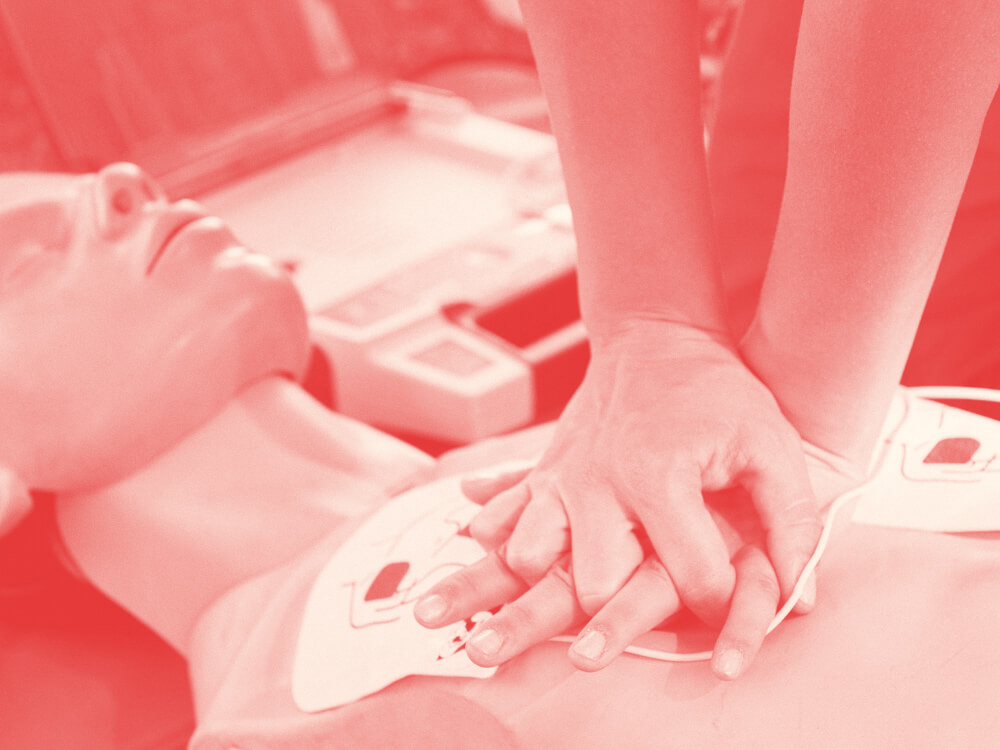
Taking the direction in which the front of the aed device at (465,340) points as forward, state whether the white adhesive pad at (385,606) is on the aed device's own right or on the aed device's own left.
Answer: on the aed device's own right

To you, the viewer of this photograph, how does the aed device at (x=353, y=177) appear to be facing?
facing the viewer and to the right of the viewer

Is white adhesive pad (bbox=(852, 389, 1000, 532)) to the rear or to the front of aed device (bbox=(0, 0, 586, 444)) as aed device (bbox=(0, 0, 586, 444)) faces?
to the front

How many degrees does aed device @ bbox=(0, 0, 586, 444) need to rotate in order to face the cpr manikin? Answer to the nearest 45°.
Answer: approximately 45° to its right

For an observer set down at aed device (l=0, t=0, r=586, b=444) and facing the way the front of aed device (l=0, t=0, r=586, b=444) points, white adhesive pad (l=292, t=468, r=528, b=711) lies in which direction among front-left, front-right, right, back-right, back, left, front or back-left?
front-right
